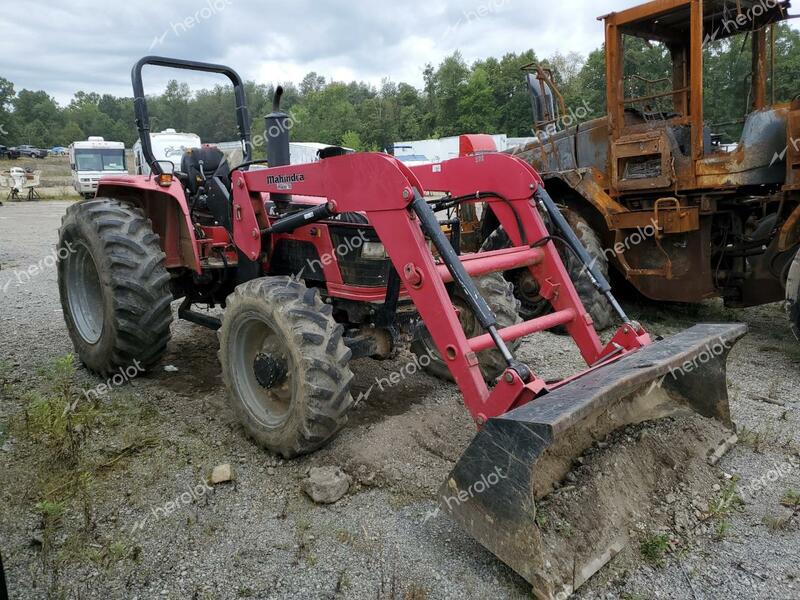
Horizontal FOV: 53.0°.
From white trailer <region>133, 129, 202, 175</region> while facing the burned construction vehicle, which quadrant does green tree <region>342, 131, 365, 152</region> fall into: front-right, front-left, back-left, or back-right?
back-left

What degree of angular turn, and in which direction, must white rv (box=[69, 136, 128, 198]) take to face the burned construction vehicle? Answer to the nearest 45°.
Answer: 0° — it already faces it

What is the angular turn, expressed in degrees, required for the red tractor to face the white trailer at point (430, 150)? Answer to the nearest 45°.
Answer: approximately 135° to its left

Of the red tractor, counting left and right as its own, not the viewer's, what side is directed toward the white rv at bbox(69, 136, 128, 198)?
back

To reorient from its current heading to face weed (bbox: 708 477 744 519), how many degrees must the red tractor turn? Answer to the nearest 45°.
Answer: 0° — it already faces it

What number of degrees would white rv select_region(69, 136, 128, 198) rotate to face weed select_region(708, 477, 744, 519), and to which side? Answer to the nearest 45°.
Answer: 0° — it already faces it
